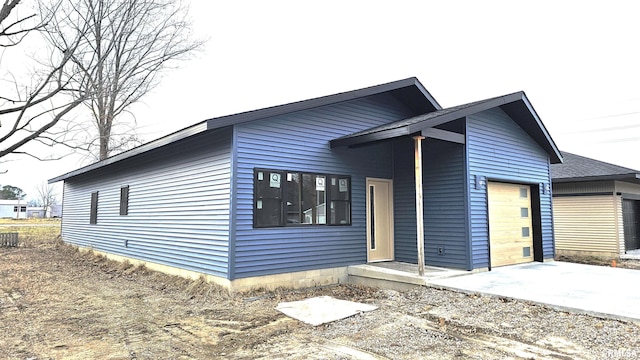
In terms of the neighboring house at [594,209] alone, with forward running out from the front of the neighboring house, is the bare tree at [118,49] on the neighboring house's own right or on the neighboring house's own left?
on the neighboring house's own right

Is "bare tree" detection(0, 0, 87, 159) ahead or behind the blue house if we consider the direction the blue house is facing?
behind

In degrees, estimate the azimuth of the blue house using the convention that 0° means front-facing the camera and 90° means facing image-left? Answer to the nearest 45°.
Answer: approximately 315°

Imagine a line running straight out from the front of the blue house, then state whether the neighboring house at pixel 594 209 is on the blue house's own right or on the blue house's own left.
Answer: on the blue house's own left

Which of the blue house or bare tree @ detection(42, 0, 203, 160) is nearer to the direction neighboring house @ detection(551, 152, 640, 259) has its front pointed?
the blue house

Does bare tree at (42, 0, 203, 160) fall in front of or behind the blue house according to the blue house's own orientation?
behind

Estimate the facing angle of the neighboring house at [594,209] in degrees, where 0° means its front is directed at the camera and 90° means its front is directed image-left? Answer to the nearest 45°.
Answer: approximately 315°

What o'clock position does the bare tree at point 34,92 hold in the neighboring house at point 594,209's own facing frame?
The bare tree is roughly at 3 o'clock from the neighboring house.
